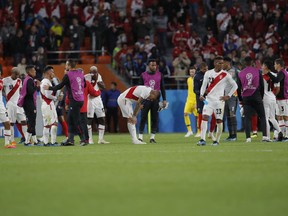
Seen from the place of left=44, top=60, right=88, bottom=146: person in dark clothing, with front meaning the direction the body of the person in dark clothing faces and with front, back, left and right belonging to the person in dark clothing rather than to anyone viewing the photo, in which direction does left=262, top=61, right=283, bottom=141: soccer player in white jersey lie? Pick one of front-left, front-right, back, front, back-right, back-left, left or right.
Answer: back-right

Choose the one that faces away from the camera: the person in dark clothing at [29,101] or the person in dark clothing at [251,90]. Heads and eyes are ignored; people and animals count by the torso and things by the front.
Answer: the person in dark clothing at [251,90]

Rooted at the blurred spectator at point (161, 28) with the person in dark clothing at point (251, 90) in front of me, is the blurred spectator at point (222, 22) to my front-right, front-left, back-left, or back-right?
front-left

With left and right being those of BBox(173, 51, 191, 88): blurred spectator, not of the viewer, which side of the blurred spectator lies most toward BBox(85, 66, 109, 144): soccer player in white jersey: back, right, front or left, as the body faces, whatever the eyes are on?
front

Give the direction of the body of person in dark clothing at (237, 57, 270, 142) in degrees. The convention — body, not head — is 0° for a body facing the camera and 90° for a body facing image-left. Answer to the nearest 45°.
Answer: approximately 180°

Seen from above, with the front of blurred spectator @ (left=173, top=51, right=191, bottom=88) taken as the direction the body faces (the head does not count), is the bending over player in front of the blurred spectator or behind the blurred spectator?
in front

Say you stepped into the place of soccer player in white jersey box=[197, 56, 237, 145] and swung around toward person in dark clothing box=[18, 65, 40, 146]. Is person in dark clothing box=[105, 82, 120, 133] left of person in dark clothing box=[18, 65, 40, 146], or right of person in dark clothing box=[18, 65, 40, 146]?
right

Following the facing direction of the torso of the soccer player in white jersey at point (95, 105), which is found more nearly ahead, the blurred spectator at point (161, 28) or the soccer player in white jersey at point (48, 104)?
the soccer player in white jersey

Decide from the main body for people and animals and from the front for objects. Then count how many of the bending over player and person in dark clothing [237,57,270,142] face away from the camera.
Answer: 1

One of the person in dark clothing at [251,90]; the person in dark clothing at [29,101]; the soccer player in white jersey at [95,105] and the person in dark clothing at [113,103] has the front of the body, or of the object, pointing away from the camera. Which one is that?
the person in dark clothing at [251,90]

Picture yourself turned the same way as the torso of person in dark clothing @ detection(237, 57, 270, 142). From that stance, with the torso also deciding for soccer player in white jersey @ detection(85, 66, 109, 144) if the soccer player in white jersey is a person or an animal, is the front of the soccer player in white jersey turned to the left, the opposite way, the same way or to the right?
the opposite way

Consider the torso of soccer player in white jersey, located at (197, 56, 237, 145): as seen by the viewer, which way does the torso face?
toward the camera

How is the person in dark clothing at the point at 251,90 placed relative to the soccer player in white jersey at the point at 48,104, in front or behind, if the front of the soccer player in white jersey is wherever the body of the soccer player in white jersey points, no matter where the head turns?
in front
